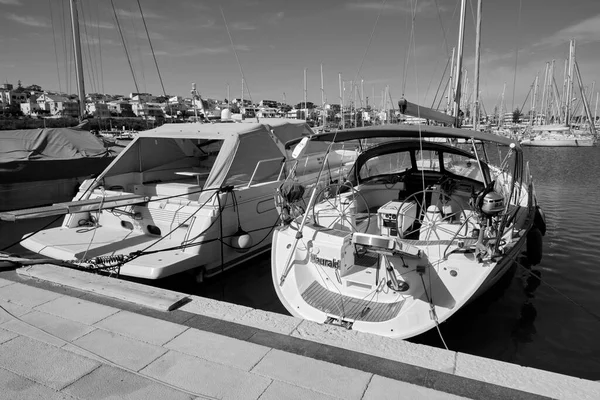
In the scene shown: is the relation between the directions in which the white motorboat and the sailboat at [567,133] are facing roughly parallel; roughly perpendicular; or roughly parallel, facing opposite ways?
roughly perpendicular

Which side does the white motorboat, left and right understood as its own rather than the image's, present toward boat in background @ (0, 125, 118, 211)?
left

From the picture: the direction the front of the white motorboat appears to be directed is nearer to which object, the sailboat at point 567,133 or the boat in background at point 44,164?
the sailboat

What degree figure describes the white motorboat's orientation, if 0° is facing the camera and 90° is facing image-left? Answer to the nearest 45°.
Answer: approximately 225°

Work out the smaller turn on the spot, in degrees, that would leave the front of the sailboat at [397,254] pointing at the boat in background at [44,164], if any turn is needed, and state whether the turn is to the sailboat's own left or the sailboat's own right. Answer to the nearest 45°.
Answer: approximately 90° to the sailboat's own left

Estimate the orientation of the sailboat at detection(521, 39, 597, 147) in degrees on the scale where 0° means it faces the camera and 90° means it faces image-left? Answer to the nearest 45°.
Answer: approximately 270°

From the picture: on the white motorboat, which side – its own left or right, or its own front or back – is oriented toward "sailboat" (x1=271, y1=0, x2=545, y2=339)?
right

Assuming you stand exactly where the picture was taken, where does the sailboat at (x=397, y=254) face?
facing away from the viewer and to the right of the viewer
